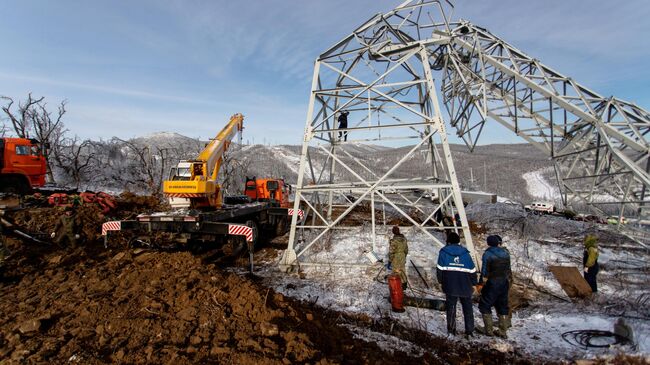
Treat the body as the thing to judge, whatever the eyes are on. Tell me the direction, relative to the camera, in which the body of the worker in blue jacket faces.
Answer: away from the camera

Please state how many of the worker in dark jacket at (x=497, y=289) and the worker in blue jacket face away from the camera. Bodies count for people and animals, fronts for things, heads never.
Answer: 2

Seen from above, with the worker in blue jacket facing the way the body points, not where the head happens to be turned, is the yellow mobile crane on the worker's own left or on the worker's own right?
on the worker's own left

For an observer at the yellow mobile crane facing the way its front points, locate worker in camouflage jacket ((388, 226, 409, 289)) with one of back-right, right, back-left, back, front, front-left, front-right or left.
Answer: right

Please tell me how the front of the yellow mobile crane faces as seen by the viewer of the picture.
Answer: facing away from the viewer and to the right of the viewer

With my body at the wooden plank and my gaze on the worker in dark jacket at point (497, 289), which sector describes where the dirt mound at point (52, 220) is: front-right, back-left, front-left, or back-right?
front-right

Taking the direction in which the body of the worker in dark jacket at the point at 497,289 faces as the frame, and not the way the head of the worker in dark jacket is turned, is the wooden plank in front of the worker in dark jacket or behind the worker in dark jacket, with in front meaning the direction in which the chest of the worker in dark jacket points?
in front

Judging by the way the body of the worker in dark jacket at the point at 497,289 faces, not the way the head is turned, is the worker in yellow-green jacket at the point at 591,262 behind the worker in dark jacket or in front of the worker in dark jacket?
in front

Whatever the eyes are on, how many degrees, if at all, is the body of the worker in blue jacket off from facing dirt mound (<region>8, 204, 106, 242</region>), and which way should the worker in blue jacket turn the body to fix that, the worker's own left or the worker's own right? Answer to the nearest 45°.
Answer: approximately 90° to the worker's own left

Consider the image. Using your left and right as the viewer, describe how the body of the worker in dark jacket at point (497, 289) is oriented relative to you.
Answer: facing away from the viewer

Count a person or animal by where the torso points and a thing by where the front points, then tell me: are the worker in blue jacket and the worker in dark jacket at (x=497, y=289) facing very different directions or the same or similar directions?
same or similar directions
